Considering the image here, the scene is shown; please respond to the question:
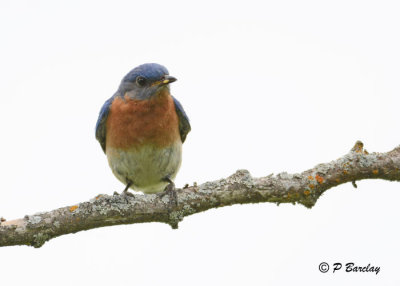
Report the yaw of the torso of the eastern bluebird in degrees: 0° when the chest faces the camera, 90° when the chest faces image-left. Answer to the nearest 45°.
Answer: approximately 0°
